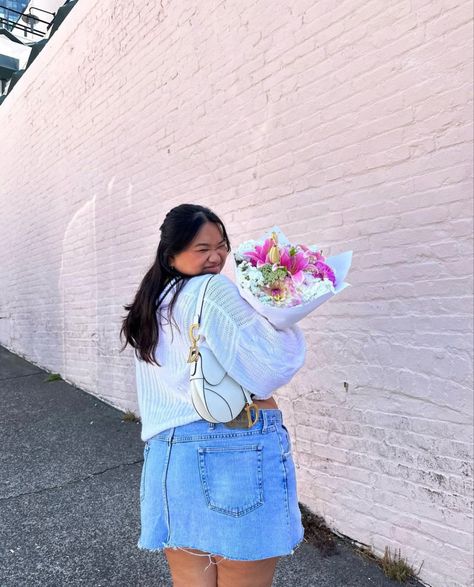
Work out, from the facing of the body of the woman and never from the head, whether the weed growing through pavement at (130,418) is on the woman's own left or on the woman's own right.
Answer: on the woman's own left

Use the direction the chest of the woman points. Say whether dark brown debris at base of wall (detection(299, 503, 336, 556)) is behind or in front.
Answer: in front

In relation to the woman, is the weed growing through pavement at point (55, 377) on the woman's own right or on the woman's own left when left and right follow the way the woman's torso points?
on the woman's own left

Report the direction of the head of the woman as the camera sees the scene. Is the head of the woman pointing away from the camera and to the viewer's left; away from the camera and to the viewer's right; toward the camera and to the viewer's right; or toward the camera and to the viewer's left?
toward the camera and to the viewer's right

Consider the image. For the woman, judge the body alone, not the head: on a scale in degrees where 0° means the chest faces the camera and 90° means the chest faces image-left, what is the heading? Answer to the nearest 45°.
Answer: approximately 225°

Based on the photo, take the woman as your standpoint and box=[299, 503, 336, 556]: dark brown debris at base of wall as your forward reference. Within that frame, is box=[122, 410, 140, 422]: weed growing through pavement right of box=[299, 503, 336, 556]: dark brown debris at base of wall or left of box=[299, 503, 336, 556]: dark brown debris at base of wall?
left
